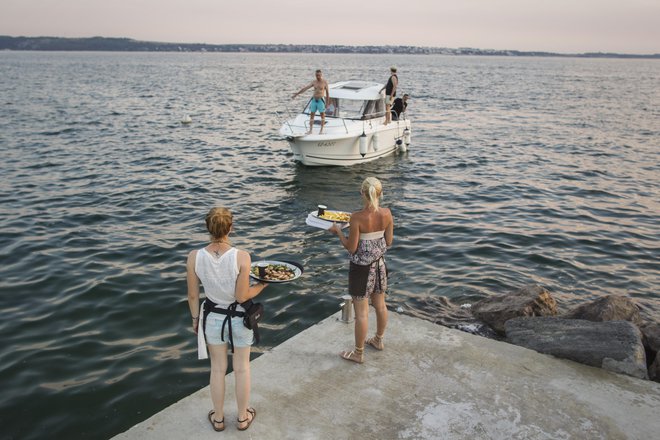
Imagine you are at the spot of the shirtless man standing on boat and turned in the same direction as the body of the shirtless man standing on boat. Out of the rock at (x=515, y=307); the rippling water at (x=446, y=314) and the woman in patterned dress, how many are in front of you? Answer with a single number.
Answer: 3

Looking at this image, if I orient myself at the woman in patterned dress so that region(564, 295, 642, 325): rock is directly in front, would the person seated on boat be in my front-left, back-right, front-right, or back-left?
front-left

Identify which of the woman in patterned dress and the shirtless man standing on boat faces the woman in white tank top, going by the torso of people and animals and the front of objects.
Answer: the shirtless man standing on boat

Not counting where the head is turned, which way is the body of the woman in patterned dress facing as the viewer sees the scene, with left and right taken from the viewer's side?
facing away from the viewer and to the left of the viewer

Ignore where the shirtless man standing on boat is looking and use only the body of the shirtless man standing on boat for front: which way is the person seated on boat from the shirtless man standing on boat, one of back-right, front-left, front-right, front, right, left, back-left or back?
back-left

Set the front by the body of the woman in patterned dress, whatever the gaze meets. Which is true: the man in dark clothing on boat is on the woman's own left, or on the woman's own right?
on the woman's own right

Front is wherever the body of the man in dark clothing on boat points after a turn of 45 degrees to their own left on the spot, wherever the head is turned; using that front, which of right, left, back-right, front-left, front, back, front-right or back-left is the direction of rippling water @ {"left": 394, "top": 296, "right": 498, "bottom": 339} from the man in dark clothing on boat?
front

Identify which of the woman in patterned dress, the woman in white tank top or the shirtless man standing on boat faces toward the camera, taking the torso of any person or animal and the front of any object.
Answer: the shirtless man standing on boat

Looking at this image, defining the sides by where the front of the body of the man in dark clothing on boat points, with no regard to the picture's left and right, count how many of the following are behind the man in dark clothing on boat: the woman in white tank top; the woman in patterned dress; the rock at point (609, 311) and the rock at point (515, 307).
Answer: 0

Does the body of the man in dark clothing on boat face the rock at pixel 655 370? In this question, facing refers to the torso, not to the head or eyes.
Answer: no

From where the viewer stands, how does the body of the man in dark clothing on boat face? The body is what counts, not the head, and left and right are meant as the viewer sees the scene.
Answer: facing the viewer and to the left of the viewer

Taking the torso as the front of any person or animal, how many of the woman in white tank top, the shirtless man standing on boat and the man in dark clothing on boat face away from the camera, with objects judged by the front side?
1

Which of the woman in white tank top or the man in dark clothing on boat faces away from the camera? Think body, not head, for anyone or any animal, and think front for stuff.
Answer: the woman in white tank top

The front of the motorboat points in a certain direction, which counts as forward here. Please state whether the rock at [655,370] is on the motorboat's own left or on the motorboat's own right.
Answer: on the motorboat's own left

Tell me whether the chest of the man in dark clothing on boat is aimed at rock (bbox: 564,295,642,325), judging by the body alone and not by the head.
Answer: no

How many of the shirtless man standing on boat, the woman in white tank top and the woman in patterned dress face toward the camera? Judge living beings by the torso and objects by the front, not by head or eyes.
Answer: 1

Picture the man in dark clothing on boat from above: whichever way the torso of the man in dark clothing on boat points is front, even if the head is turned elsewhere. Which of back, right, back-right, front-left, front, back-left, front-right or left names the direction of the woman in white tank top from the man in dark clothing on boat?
front-left

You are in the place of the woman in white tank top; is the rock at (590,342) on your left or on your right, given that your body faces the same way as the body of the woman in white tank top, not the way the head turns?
on your right

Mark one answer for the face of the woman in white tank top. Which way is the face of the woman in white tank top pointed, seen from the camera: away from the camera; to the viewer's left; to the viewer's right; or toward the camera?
away from the camera

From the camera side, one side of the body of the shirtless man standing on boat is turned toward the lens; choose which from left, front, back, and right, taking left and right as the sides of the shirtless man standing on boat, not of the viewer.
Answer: front

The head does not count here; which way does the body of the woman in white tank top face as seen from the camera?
away from the camera

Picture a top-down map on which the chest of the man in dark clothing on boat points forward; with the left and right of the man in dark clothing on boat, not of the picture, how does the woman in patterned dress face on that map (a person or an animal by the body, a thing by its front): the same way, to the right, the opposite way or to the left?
to the right

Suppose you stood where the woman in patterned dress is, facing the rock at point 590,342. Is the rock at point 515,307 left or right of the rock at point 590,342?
left
